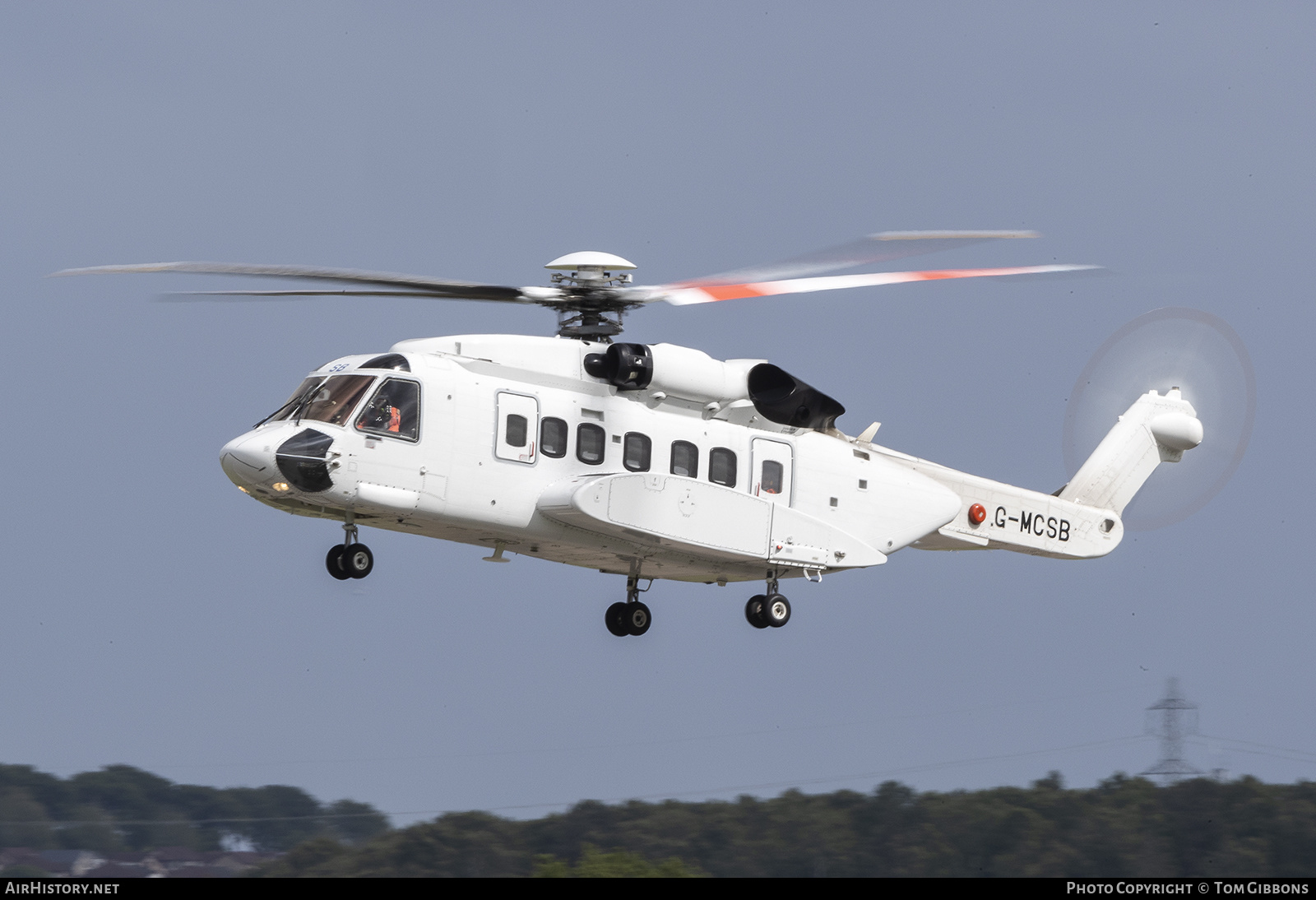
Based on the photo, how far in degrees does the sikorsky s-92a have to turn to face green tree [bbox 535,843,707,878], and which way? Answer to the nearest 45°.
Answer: approximately 135° to its right

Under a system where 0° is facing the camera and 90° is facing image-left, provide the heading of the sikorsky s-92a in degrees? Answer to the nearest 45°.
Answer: approximately 45°
